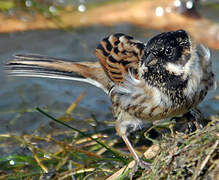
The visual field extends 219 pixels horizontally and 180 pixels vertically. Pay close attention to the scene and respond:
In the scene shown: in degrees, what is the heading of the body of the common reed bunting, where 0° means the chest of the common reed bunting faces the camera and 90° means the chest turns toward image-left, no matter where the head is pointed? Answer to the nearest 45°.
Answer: approximately 315°
